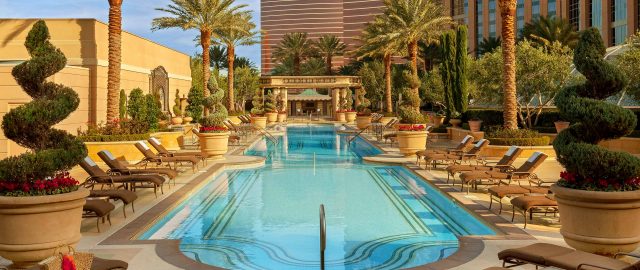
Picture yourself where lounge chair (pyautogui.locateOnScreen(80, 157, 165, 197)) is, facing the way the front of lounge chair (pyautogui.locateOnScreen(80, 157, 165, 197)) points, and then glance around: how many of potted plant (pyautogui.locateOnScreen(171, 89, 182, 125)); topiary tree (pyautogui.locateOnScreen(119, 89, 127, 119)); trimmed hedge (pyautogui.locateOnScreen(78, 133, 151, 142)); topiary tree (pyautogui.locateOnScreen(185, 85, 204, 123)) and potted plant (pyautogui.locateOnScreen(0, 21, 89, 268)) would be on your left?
4

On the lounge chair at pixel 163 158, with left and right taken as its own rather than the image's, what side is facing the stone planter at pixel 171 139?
left

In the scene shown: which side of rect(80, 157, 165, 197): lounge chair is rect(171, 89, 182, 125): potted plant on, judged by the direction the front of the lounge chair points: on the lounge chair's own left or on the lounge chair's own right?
on the lounge chair's own left

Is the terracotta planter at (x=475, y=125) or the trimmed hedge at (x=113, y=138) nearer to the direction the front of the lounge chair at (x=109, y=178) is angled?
the terracotta planter

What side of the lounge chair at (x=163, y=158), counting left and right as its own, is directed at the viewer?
right

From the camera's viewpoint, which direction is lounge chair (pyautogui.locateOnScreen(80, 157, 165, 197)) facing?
to the viewer's right

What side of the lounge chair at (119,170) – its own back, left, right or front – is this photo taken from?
right

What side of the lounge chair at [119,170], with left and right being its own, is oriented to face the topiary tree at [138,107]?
left
